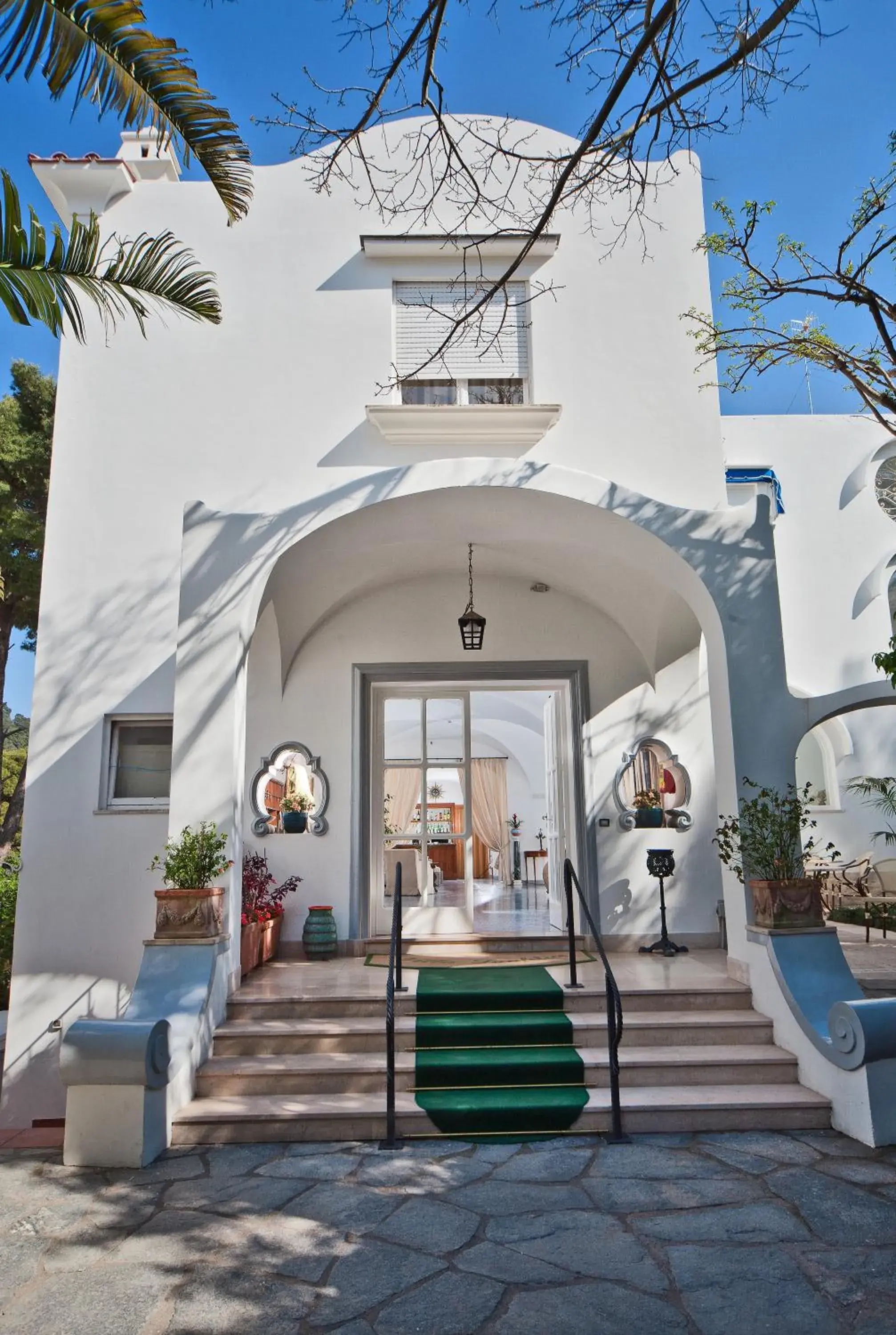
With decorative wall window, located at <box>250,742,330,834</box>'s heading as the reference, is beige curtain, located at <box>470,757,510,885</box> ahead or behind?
behind

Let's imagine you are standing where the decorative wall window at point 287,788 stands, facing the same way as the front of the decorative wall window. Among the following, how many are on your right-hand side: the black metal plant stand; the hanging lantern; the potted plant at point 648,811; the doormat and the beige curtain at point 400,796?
0

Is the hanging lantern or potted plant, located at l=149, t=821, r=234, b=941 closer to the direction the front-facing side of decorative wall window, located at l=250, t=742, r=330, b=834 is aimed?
the potted plant

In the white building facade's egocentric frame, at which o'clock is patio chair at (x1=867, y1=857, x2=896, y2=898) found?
The patio chair is roughly at 8 o'clock from the white building facade.

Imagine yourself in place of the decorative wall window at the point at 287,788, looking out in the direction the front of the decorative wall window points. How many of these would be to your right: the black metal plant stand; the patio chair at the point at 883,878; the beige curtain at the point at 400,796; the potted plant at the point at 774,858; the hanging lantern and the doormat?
0

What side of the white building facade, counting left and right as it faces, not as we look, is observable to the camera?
front

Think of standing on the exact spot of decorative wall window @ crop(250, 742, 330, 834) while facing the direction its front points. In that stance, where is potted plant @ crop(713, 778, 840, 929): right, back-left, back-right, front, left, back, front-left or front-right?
front-left

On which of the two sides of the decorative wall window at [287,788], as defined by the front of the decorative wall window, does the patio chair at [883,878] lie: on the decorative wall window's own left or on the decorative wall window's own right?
on the decorative wall window's own left

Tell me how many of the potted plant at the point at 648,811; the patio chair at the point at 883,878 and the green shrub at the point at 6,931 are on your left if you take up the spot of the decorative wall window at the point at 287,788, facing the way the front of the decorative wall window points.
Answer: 2

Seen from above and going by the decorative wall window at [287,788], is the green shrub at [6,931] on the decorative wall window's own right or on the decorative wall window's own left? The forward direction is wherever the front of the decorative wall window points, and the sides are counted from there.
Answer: on the decorative wall window's own right

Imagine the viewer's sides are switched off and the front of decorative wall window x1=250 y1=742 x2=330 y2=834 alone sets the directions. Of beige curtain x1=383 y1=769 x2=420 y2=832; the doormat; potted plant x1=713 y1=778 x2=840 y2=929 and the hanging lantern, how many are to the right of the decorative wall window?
0

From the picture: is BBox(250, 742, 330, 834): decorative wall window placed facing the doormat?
no

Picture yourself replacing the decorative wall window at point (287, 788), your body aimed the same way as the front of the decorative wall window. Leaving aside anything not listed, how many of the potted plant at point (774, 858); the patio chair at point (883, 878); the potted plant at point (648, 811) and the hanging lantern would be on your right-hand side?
0
